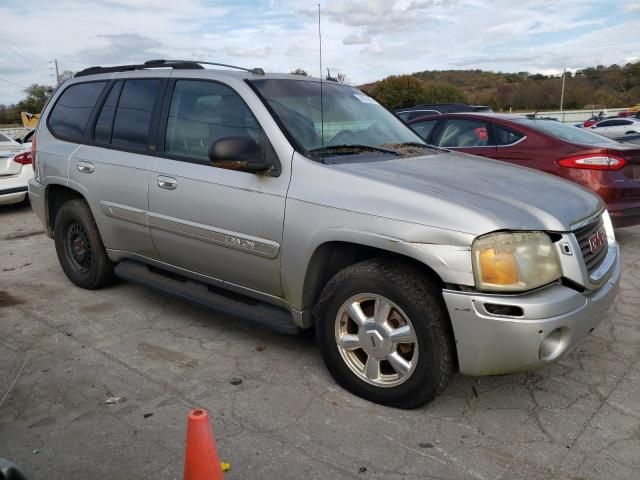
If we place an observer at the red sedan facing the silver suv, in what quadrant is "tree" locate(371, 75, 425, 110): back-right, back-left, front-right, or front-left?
back-right

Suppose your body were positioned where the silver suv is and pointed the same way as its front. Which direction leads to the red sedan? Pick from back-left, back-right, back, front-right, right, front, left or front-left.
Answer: left

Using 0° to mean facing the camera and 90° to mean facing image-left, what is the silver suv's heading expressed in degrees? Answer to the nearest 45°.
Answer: approximately 315°

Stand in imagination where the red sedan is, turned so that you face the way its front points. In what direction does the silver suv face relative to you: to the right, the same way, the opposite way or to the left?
the opposite way

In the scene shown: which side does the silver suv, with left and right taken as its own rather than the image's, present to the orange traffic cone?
right

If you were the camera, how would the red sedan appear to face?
facing away from the viewer and to the left of the viewer

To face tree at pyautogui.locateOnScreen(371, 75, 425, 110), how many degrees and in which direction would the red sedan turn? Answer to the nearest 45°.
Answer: approximately 45° to its right

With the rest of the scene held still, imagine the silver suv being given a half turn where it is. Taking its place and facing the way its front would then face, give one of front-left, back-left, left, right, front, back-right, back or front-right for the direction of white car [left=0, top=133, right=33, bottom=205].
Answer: front

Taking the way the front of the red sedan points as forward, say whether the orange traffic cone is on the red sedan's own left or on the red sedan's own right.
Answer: on the red sedan's own left
